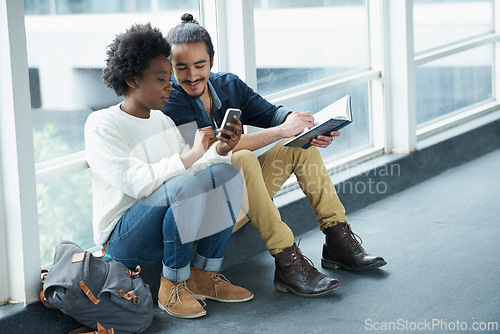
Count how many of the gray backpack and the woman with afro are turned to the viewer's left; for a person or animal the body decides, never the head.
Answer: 0

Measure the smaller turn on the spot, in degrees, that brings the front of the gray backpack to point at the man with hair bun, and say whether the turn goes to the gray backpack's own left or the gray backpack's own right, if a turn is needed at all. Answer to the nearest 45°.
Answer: approximately 90° to the gray backpack's own left

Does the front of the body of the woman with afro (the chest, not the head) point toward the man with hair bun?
no

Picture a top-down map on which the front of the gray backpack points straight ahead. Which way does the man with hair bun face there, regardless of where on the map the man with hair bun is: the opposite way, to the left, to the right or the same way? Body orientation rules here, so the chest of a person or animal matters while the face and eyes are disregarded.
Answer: the same way

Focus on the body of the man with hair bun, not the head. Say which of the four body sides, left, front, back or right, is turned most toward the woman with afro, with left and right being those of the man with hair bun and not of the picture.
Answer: right

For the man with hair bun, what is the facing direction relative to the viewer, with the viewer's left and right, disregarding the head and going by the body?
facing the viewer and to the right of the viewer

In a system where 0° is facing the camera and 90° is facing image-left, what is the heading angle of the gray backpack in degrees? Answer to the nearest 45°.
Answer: approximately 315°

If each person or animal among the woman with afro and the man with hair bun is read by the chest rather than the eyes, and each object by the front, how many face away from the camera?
0

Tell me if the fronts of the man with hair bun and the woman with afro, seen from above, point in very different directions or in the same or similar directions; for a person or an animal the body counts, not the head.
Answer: same or similar directions
